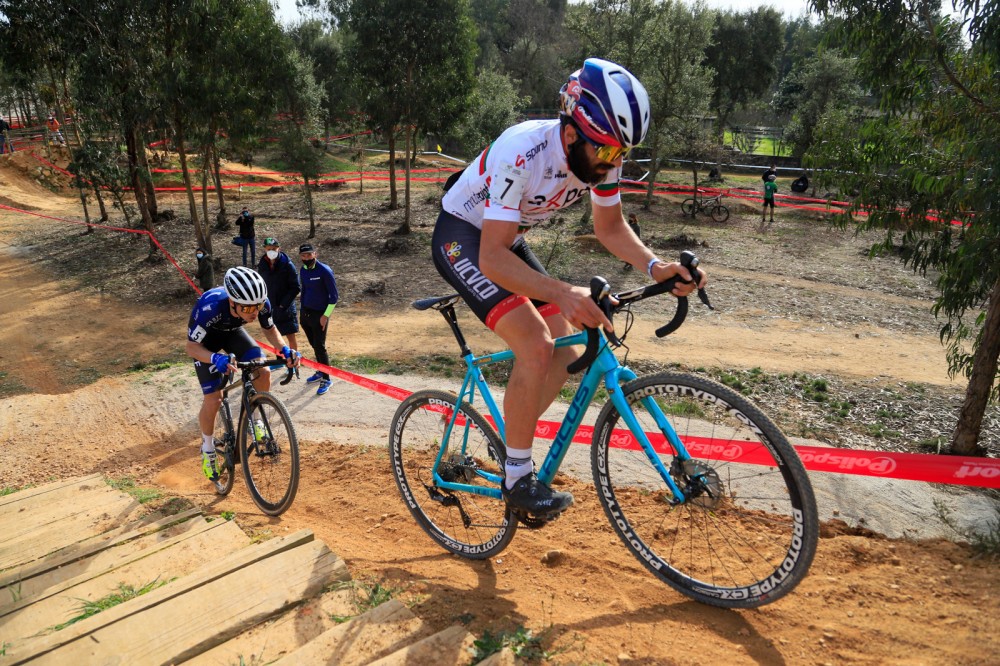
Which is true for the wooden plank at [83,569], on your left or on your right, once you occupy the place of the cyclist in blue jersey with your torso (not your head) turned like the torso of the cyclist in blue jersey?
on your right

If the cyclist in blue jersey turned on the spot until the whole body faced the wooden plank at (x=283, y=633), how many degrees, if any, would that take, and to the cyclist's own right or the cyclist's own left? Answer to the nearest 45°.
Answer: approximately 45° to the cyclist's own right

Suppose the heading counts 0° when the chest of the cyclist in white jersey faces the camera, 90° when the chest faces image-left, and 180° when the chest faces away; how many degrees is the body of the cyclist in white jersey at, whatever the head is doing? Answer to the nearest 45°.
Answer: approximately 315°

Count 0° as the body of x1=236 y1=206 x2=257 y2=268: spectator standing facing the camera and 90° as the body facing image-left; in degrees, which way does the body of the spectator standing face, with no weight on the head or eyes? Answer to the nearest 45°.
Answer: approximately 0°

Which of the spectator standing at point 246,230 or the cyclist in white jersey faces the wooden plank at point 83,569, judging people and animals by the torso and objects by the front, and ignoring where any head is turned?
the spectator standing

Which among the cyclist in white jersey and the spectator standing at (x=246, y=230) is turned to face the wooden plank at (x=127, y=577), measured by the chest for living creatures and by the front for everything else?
the spectator standing

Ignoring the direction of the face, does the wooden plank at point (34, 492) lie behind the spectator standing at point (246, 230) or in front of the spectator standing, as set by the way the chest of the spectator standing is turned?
in front

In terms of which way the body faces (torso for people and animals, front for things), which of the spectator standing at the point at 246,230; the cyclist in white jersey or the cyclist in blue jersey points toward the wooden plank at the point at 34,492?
the spectator standing

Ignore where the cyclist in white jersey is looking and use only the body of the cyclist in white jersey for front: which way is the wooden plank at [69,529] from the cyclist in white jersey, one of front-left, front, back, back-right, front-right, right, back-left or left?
back-right

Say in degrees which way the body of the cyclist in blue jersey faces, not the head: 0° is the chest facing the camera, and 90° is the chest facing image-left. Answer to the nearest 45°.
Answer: approximately 315°
